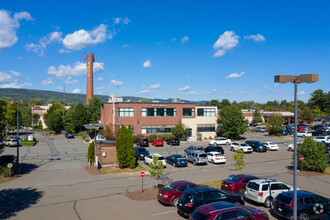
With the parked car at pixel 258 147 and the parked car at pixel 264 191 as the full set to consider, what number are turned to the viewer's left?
0

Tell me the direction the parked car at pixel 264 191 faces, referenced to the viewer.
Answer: facing away from the viewer and to the right of the viewer

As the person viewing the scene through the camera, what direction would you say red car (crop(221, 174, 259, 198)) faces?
facing away from the viewer and to the right of the viewer

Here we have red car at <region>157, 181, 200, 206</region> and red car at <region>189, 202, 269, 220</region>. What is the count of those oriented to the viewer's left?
0

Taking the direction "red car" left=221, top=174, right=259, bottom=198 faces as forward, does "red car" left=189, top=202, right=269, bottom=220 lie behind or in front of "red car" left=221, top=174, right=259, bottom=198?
behind

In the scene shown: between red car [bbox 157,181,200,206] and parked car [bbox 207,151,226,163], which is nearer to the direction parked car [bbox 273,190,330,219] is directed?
the parked car

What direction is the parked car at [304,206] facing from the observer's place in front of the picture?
facing away from the viewer and to the right of the viewer
